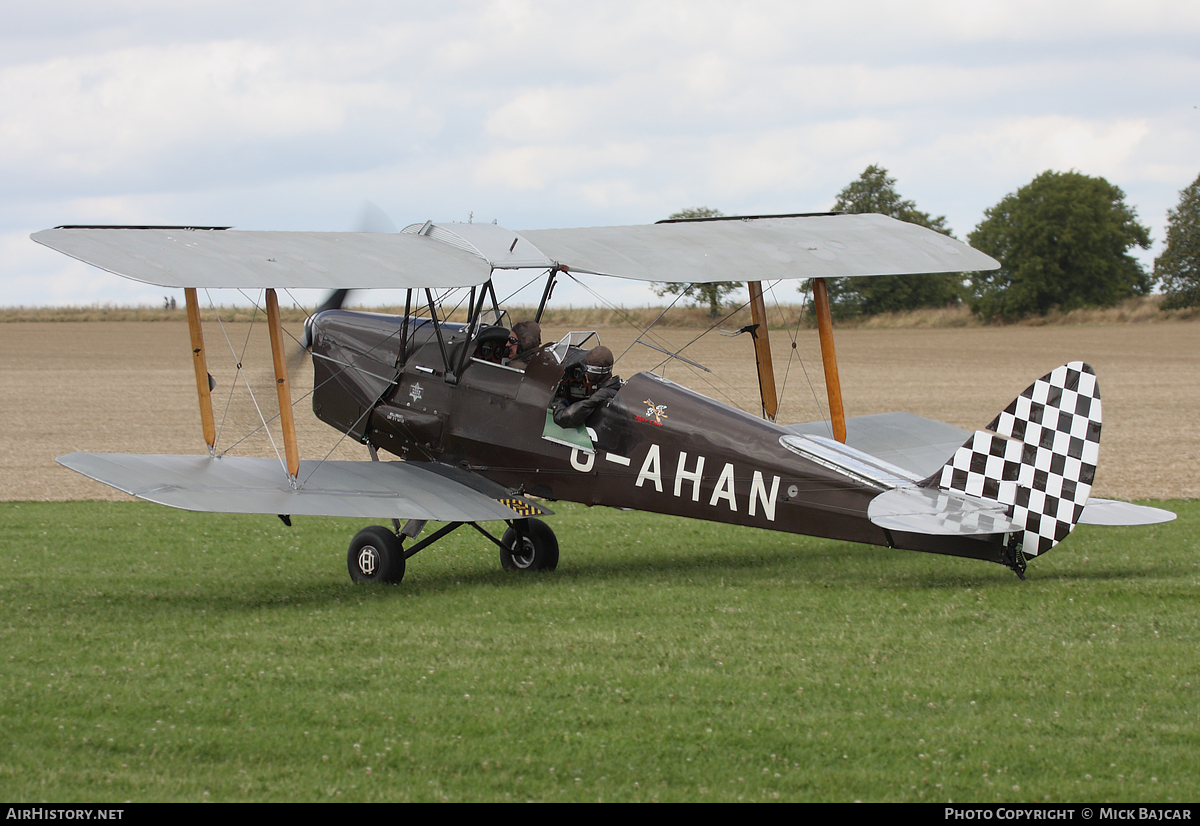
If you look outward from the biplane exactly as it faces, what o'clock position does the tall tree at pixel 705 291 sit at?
The tall tree is roughly at 2 o'clock from the biplane.

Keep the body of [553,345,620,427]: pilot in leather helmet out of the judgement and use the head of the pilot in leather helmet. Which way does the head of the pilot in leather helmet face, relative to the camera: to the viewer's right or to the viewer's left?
to the viewer's left

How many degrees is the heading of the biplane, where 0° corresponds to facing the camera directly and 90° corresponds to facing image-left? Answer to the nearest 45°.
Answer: approximately 135°
